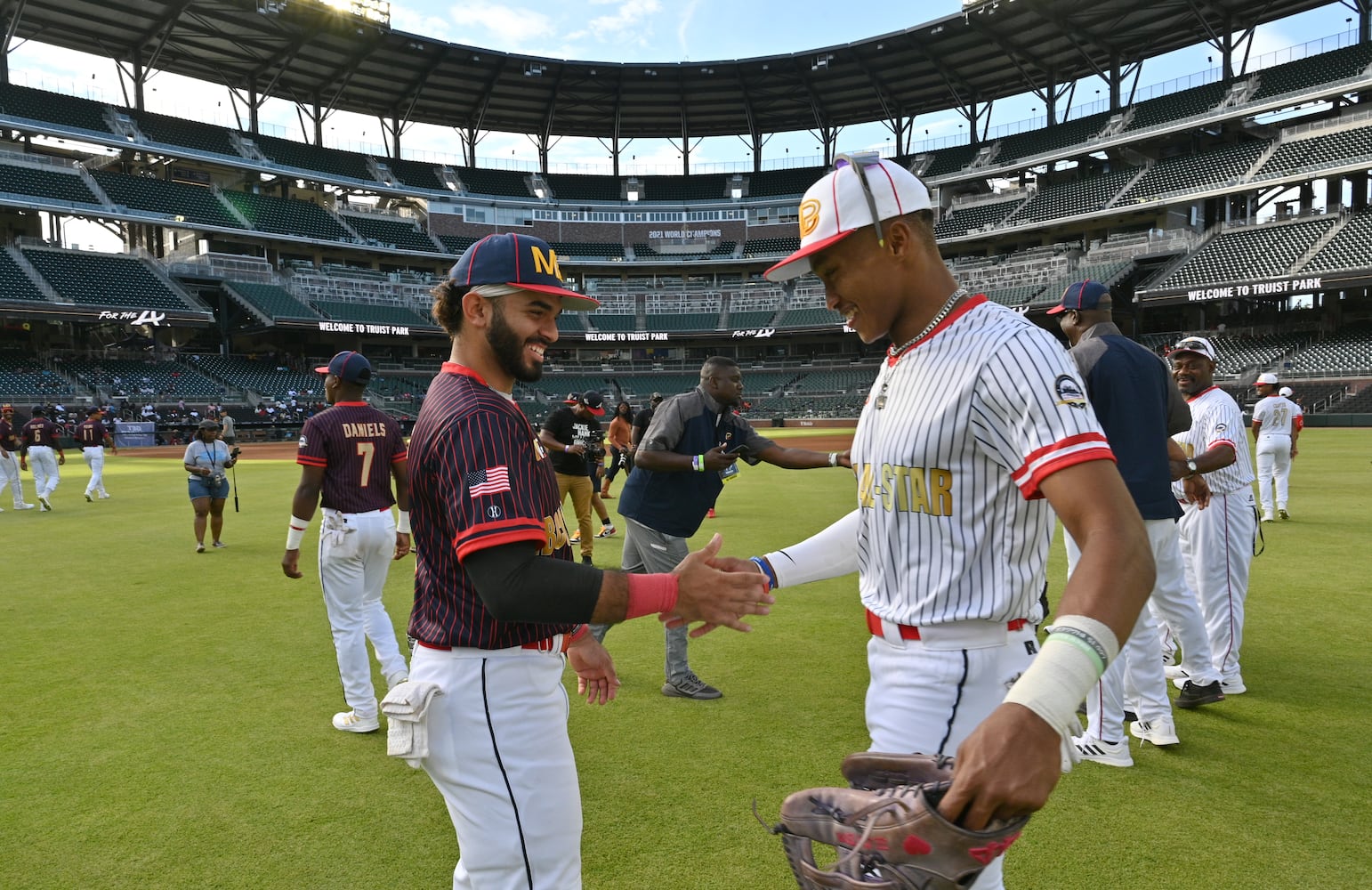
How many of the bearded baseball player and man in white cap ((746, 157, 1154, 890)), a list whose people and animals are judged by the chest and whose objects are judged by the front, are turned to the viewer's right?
1

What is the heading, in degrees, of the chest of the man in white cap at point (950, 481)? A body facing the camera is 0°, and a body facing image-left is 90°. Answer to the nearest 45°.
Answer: approximately 45°

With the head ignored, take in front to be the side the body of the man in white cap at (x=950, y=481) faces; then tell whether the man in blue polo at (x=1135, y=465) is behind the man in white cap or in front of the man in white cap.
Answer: behind

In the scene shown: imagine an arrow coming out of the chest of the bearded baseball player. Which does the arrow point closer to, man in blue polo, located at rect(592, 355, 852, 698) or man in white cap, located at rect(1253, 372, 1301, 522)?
the man in white cap

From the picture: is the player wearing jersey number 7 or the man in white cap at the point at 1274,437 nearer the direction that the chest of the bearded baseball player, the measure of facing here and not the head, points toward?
the man in white cap

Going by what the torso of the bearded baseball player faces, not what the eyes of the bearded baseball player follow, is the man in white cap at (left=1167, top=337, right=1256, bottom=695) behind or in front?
in front

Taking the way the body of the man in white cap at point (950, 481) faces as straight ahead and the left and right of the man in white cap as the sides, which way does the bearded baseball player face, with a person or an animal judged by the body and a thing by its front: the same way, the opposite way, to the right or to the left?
the opposite way

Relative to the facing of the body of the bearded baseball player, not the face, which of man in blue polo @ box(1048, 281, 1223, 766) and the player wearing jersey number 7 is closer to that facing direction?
the man in blue polo

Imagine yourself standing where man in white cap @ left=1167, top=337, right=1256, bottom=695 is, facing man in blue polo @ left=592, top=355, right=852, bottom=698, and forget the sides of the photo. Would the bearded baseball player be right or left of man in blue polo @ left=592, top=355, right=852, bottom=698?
left

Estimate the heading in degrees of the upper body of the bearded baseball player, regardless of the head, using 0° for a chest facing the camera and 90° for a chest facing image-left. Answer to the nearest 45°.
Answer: approximately 270°

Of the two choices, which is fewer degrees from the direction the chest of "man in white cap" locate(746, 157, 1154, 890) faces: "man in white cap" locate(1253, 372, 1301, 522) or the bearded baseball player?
the bearded baseball player

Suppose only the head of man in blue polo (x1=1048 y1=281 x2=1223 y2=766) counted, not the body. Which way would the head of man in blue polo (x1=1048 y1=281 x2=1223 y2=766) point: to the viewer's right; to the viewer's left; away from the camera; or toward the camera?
to the viewer's left
